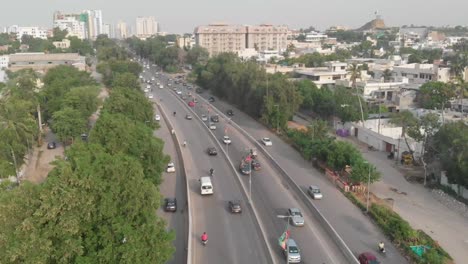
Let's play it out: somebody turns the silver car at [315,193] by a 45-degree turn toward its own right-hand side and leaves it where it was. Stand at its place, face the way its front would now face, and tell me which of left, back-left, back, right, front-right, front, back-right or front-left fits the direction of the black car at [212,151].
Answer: back-right

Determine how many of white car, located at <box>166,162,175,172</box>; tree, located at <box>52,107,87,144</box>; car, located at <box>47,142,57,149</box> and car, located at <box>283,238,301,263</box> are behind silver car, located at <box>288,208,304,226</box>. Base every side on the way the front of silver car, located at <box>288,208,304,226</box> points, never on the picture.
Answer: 3

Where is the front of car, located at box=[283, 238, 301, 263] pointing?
toward the camera

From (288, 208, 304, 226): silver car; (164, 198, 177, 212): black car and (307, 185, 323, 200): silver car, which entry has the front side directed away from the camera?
the black car

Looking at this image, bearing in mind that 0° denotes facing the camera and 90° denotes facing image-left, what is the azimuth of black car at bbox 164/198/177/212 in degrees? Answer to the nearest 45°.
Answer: approximately 180°

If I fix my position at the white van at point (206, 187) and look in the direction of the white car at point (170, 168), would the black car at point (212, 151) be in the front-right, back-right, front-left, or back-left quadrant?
front-right

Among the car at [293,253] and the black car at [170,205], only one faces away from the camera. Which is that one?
the black car

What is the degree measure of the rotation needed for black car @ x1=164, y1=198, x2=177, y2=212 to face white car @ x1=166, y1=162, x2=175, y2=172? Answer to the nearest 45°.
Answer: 0° — it already faces it

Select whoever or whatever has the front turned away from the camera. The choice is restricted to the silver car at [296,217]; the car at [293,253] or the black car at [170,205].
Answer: the black car

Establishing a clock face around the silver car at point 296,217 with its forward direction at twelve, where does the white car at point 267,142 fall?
The white car is roughly at 7 o'clock from the silver car.

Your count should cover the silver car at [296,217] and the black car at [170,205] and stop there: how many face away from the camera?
1

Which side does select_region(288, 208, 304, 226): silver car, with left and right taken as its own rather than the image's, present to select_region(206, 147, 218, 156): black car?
back

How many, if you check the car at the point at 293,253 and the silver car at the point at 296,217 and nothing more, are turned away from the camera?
0

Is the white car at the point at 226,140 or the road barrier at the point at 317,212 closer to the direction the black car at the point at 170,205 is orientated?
the white car

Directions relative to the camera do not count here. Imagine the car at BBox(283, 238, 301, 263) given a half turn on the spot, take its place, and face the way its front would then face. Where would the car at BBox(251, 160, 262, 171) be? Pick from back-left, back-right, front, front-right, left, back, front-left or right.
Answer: front
